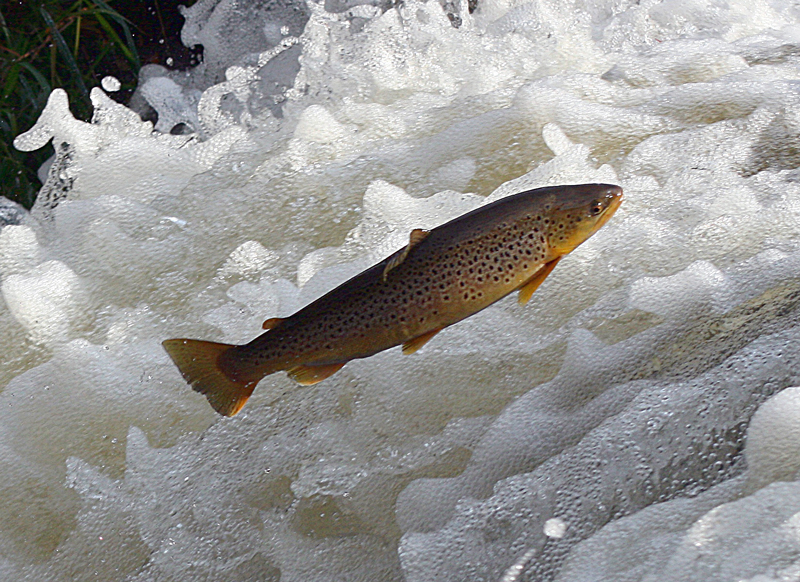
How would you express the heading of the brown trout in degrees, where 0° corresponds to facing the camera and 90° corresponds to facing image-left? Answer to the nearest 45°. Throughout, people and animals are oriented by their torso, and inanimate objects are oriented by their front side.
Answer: approximately 270°
